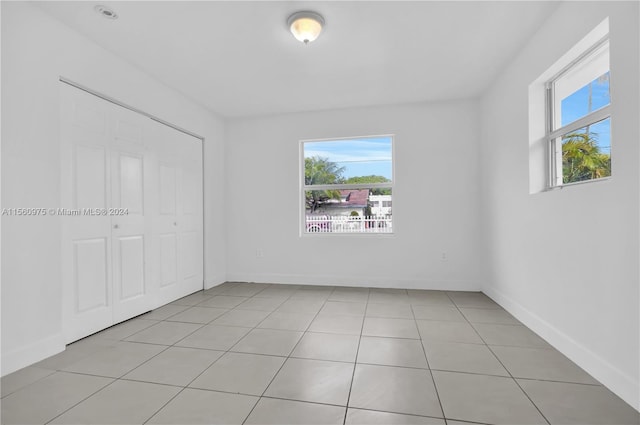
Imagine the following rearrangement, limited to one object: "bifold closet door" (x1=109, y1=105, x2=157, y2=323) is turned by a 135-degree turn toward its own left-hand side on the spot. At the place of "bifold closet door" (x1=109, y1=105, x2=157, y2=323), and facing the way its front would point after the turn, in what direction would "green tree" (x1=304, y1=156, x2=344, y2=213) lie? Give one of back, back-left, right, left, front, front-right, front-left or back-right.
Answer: right

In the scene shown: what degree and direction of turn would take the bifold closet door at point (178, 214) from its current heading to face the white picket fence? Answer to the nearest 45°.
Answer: approximately 45° to its left

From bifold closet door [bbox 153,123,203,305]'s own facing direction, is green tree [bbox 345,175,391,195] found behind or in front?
in front

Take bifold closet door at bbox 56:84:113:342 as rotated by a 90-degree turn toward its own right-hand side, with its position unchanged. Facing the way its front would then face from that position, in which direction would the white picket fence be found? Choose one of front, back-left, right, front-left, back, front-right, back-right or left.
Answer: back-left

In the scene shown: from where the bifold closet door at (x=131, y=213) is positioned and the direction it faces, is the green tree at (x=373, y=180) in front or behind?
in front

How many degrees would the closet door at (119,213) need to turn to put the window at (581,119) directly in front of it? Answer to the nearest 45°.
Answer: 0° — it already faces it

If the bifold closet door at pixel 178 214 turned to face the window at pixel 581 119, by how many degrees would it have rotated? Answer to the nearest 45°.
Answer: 0° — it already faces it

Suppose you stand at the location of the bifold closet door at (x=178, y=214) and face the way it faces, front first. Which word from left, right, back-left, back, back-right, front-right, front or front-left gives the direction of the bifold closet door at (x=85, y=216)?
right

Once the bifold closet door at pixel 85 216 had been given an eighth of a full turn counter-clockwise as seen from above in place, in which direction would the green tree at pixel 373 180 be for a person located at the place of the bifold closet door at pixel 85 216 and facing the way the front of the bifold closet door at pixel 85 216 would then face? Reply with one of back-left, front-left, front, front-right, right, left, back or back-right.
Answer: front

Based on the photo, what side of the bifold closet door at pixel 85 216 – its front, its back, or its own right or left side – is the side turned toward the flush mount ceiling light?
front

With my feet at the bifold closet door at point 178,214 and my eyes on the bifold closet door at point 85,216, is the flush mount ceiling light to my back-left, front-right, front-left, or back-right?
front-left

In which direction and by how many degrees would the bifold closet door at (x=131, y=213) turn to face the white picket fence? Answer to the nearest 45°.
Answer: approximately 45° to its left

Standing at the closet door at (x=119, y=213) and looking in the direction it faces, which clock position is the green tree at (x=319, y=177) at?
The green tree is roughly at 10 o'clock from the closet door.

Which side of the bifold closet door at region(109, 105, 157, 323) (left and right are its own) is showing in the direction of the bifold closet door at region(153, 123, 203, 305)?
left

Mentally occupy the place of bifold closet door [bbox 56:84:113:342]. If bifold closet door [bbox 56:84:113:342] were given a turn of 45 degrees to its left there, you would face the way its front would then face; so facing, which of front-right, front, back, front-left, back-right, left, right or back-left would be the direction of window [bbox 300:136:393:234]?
front

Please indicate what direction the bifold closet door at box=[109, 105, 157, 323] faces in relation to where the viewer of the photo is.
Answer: facing the viewer and to the right of the viewer

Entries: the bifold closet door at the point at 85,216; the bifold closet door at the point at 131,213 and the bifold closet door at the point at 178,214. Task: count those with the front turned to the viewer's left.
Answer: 0

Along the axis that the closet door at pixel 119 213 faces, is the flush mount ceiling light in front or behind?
in front

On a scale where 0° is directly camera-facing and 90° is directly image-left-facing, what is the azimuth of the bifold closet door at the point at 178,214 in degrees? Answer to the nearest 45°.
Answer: approximately 315°

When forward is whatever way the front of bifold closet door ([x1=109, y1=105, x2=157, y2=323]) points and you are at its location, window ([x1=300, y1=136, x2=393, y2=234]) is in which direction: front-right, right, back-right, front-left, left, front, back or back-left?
front-left
